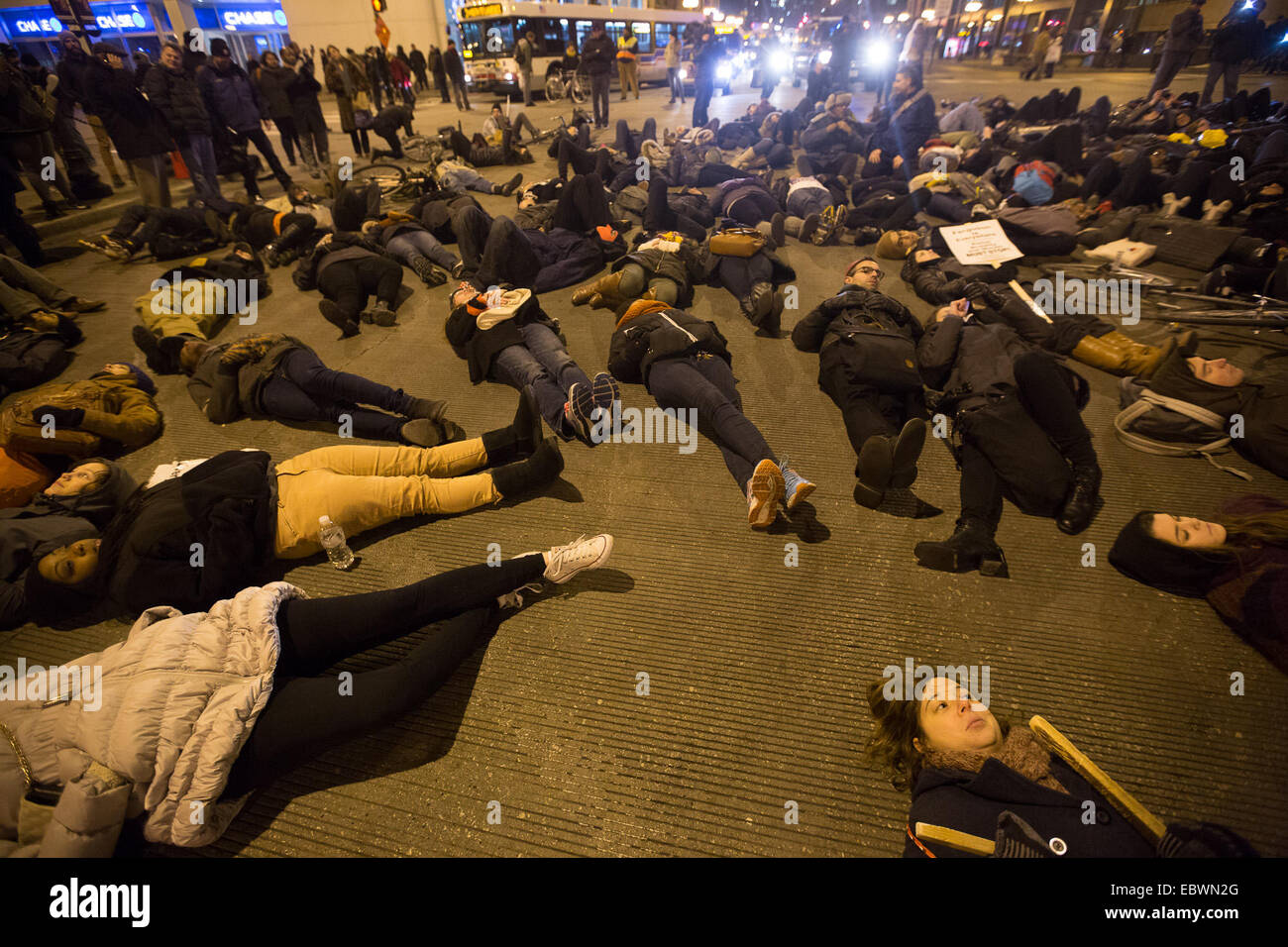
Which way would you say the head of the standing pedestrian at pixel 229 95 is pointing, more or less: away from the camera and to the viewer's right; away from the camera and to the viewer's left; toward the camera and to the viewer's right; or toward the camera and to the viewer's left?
toward the camera and to the viewer's right

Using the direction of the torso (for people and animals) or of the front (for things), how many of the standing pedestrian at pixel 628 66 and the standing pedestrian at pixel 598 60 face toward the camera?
2

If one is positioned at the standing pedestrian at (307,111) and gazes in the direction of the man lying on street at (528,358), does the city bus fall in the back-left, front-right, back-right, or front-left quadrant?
back-left

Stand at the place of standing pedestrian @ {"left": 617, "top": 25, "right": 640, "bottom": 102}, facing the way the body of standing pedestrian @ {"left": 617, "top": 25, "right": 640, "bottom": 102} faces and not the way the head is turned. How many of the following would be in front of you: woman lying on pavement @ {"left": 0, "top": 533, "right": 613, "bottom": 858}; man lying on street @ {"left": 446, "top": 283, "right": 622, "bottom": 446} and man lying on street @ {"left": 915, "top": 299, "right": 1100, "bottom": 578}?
3

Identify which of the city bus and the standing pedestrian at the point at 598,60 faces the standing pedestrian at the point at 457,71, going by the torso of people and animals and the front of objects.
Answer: the city bus

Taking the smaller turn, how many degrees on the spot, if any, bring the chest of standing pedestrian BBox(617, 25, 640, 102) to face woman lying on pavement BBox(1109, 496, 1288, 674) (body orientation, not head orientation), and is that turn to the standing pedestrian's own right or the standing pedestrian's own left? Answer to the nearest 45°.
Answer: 0° — they already face them

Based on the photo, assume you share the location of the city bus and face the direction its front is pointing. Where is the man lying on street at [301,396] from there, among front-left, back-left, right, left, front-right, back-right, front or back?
front-left
